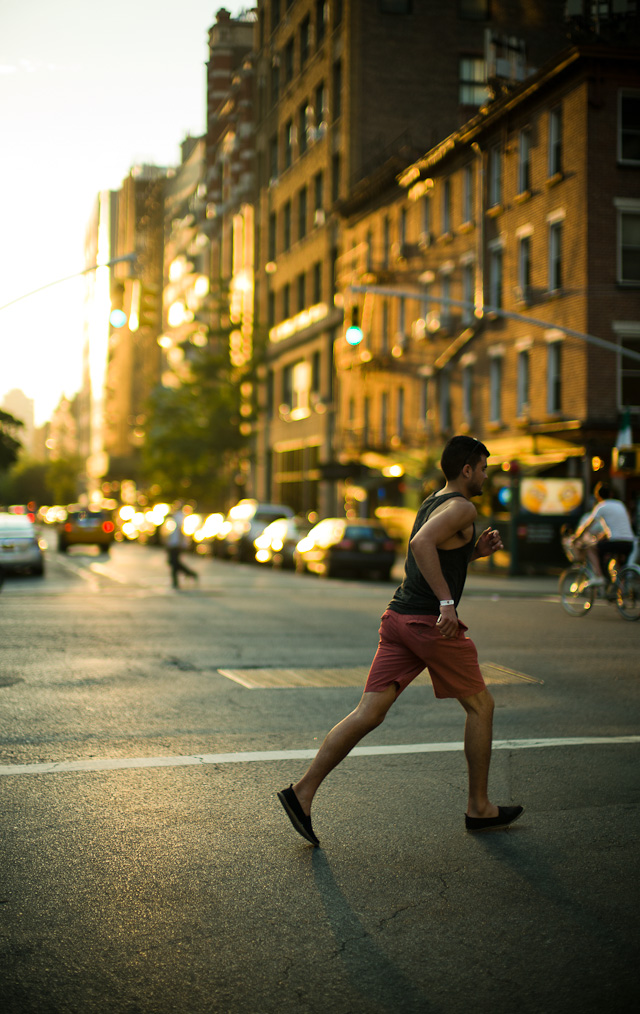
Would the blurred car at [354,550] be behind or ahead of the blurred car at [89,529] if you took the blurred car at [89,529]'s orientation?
behind

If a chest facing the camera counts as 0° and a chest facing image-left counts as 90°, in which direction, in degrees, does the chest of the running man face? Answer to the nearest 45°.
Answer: approximately 270°

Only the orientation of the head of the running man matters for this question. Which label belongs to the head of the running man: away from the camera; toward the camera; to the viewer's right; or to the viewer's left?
to the viewer's right

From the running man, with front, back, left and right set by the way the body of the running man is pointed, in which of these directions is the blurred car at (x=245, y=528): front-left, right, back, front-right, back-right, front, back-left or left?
left

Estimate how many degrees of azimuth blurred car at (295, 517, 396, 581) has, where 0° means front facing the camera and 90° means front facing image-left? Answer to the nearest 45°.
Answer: approximately 135°

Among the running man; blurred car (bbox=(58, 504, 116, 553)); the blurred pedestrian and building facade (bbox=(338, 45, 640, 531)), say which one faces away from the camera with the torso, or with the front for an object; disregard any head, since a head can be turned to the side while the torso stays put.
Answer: the blurred car

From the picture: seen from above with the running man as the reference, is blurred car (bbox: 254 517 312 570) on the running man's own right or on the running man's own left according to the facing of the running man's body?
on the running man's own left

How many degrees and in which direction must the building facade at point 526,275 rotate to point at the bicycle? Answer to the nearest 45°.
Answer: approximately 45° to its left

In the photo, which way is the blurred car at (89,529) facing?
away from the camera

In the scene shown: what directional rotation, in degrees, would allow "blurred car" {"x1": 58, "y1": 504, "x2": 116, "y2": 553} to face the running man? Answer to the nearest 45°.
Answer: approximately 180°

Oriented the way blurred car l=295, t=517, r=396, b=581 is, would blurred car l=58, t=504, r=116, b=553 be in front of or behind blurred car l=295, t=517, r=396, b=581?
in front
